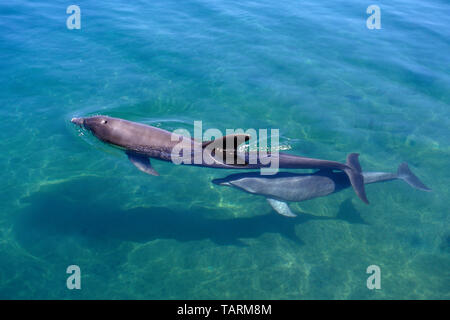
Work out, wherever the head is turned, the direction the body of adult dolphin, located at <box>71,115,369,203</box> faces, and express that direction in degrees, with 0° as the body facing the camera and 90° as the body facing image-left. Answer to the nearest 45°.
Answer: approximately 90°

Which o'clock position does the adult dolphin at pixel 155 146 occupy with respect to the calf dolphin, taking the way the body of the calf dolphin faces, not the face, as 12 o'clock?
The adult dolphin is roughly at 1 o'clock from the calf dolphin.

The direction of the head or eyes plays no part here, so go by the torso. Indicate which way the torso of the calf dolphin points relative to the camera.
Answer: to the viewer's left

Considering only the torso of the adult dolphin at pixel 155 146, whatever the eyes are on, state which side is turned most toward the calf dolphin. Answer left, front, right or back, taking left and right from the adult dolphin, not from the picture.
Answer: back

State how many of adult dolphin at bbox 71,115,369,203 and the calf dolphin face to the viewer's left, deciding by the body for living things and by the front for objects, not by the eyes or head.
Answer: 2
